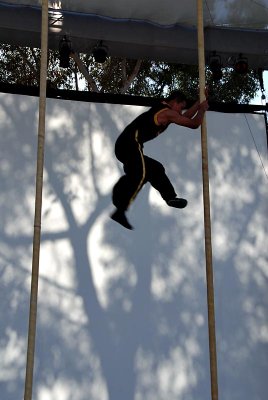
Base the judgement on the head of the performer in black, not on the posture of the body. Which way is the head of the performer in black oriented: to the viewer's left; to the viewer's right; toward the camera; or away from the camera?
to the viewer's right

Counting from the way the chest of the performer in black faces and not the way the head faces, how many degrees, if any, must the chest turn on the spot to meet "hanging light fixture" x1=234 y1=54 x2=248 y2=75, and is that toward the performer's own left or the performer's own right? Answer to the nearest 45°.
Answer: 0° — they already face it

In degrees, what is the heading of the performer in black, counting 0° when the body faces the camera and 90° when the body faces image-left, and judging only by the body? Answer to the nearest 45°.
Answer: approximately 270°
